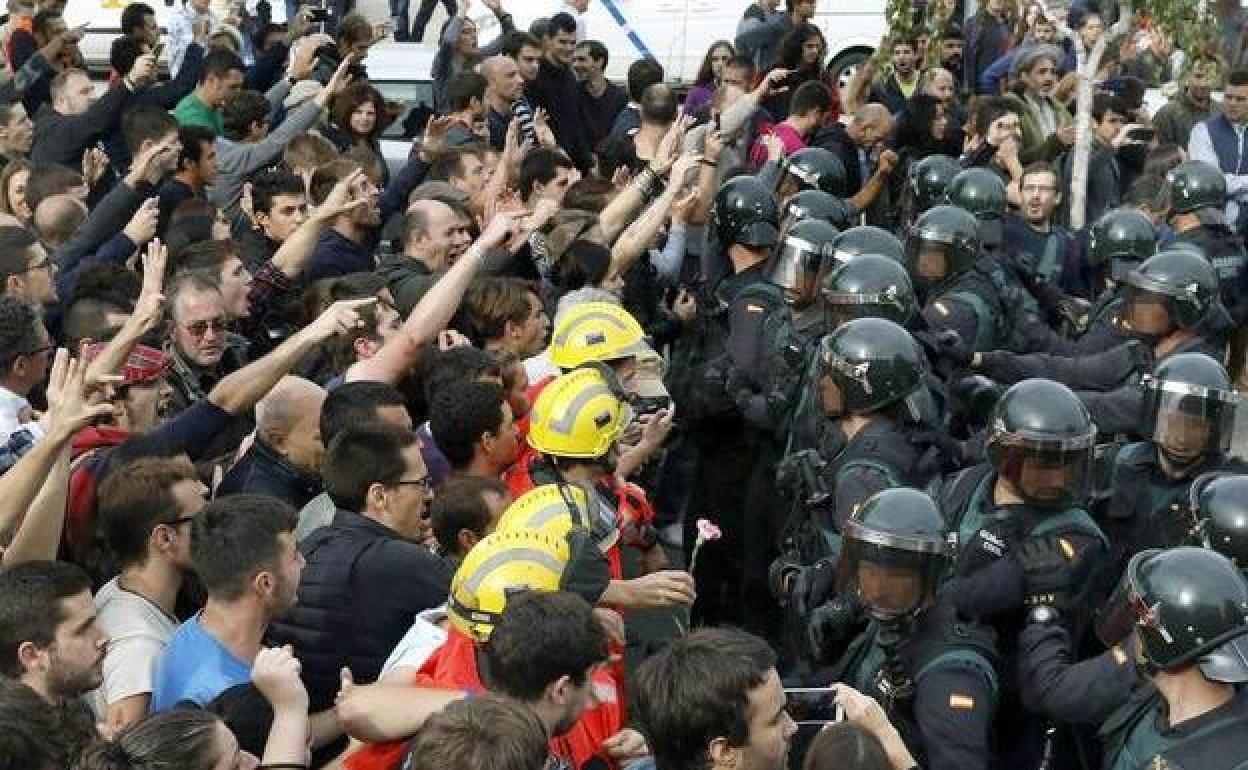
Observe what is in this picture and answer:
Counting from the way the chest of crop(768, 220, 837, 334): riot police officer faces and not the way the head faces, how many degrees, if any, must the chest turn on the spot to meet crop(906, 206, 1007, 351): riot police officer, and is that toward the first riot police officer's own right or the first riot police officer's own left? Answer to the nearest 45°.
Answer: approximately 135° to the first riot police officer's own left

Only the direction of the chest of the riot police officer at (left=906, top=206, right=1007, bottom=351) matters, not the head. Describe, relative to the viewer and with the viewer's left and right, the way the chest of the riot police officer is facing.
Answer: facing the viewer and to the left of the viewer

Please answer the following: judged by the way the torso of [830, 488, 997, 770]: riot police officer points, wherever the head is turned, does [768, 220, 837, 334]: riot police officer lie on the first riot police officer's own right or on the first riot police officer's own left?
on the first riot police officer's own right

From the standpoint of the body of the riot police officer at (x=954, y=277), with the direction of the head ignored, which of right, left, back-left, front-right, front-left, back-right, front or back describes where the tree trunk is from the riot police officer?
back-right

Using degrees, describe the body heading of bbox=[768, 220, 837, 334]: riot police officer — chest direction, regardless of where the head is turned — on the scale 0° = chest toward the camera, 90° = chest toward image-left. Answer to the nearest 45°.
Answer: approximately 90°

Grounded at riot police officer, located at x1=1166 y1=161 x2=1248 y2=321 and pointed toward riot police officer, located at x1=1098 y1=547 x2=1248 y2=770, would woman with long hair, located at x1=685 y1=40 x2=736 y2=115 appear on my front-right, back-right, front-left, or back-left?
back-right

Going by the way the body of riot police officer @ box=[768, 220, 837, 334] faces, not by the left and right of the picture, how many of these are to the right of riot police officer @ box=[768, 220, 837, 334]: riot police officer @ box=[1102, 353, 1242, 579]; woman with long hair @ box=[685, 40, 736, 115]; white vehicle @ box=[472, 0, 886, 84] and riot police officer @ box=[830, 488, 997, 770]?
2

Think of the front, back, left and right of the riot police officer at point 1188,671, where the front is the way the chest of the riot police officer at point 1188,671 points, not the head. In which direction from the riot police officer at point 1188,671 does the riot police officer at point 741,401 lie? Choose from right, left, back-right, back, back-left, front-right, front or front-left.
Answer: front-right
